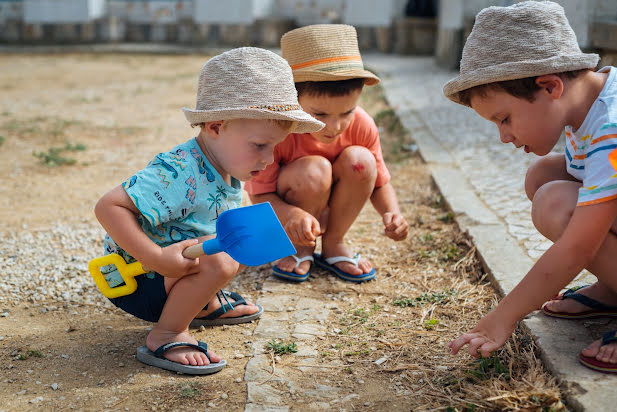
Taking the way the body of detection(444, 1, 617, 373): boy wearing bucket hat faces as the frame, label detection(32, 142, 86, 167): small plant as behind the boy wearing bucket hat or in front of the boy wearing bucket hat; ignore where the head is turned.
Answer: in front

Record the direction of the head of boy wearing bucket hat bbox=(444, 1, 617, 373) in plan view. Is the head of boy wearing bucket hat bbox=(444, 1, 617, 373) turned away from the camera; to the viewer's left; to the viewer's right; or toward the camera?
to the viewer's left

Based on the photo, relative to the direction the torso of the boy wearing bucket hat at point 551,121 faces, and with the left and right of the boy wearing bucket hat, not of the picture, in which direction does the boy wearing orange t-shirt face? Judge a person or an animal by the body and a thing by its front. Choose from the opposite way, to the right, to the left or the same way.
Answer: to the left

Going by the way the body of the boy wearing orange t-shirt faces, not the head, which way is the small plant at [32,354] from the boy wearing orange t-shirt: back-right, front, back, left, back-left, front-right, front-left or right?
front-right

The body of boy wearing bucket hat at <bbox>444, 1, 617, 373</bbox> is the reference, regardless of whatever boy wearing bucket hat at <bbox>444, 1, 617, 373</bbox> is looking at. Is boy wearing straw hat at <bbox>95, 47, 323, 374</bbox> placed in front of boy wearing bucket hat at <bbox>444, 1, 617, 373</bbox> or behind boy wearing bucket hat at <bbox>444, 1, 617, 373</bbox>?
in front

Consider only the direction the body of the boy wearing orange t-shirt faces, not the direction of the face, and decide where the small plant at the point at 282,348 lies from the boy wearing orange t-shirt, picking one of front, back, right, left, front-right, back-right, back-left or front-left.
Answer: front

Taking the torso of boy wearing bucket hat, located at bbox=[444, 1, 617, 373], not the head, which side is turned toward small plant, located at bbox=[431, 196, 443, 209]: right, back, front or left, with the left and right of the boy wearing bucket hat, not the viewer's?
right

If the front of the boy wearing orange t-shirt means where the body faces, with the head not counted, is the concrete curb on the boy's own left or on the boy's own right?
on the boy's own left

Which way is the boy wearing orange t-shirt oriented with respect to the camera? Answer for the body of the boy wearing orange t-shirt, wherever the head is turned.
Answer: toward the camera

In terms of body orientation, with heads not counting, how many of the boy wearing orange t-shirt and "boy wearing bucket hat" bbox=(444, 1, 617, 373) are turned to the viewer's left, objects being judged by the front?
1

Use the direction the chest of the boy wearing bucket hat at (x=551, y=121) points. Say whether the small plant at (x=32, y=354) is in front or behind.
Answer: in front

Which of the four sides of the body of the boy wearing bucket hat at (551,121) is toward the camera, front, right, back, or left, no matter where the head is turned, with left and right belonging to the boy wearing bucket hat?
left

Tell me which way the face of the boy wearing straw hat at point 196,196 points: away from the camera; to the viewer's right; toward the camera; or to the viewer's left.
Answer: to the viewer's right
